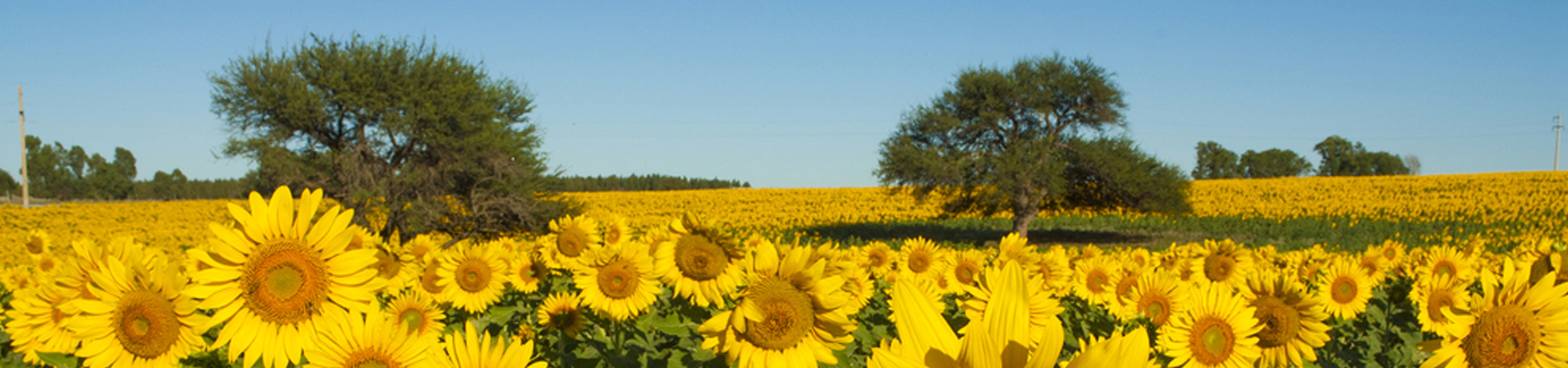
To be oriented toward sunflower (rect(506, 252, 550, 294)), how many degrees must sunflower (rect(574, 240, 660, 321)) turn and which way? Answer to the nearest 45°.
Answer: approximately 135° to its right

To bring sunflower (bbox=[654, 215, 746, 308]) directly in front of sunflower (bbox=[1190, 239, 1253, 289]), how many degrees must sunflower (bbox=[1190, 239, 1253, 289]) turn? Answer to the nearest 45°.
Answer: approximately 45° to its right

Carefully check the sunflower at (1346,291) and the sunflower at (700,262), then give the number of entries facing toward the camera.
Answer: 2

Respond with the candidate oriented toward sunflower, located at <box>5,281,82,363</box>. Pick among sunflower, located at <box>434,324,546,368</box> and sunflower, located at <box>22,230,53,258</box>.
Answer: sunflower, located at <box>22,230,53,258</box>

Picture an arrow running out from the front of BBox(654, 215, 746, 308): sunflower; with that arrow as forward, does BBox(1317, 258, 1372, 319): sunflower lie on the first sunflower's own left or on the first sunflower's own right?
on the first sunflower's own left

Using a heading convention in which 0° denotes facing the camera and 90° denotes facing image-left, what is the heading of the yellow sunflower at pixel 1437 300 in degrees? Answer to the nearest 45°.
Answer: approximately 0°

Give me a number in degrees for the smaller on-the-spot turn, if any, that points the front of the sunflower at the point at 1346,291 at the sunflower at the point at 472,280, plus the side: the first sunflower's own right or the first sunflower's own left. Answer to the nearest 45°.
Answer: approximately 45° to the first sunflower's own right

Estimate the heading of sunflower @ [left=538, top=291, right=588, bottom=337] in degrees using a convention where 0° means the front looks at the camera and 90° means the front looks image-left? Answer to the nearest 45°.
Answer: approximately 0°
